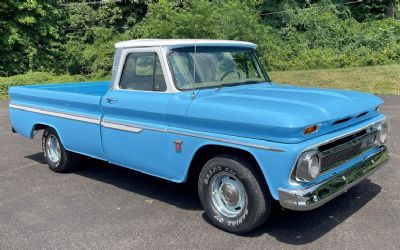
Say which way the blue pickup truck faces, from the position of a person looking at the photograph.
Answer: facing the viewer and to the right of the viewer

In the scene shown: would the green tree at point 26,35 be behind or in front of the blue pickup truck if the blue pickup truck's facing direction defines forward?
behind
